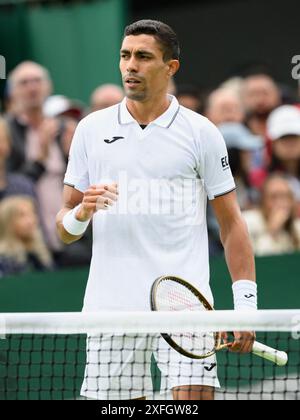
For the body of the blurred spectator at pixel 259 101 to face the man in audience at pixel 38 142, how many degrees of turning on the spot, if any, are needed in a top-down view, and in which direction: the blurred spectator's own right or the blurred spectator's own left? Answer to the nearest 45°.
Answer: approximately 45° to the blurred spectator's own right

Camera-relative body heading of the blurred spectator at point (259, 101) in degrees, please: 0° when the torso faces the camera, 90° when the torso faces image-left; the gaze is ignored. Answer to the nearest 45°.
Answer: approximately 0°

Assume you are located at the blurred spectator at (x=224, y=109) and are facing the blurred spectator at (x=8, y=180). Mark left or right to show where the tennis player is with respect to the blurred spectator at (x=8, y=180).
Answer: left

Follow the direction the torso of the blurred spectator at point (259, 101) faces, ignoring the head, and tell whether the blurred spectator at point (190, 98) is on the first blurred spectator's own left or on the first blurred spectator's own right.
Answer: on the first blurred spectator's own right

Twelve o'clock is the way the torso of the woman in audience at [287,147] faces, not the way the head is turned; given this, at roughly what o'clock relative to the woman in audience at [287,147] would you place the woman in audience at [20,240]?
the woman in audience at [20,240] is roughly at 2 o'clock from the woman in audience at [287,147].

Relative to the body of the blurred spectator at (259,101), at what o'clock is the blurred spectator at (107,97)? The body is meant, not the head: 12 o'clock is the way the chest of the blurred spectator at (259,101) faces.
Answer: the blurred spectator at (107,97) is roughly at 2 o'clock from the blurred spectator at (259,101).
